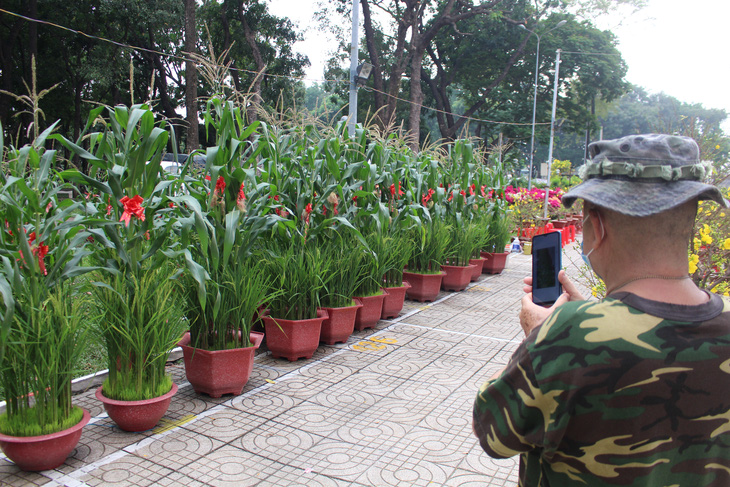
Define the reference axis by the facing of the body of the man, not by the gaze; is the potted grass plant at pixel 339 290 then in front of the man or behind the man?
in front

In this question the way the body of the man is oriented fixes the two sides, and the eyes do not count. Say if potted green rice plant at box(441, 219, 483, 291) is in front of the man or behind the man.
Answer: in front

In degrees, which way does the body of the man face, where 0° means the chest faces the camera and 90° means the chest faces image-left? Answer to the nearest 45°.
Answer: approximately 135°

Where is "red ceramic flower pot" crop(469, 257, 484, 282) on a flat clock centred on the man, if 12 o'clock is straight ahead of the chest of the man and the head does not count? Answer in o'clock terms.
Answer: The red ceramic flower pot is roughly at 1 o'clock from the man.

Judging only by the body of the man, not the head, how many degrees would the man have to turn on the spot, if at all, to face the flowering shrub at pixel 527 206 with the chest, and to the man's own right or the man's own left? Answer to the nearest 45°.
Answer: approximately 45° to the man's own right

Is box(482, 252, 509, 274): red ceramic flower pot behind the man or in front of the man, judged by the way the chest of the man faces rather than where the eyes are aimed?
in front

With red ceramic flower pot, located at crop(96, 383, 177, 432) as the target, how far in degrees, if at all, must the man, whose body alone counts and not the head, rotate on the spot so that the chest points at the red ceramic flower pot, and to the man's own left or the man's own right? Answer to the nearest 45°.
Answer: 0° — they already face it

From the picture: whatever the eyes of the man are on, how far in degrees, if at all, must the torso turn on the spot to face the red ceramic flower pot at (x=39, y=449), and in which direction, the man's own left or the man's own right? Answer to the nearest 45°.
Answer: approximately 45° to the man's own left

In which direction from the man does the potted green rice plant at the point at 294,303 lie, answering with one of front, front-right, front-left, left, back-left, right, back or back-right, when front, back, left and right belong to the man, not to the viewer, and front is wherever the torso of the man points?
front

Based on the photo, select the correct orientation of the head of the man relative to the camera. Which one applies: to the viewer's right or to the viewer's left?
to the viewer's left
